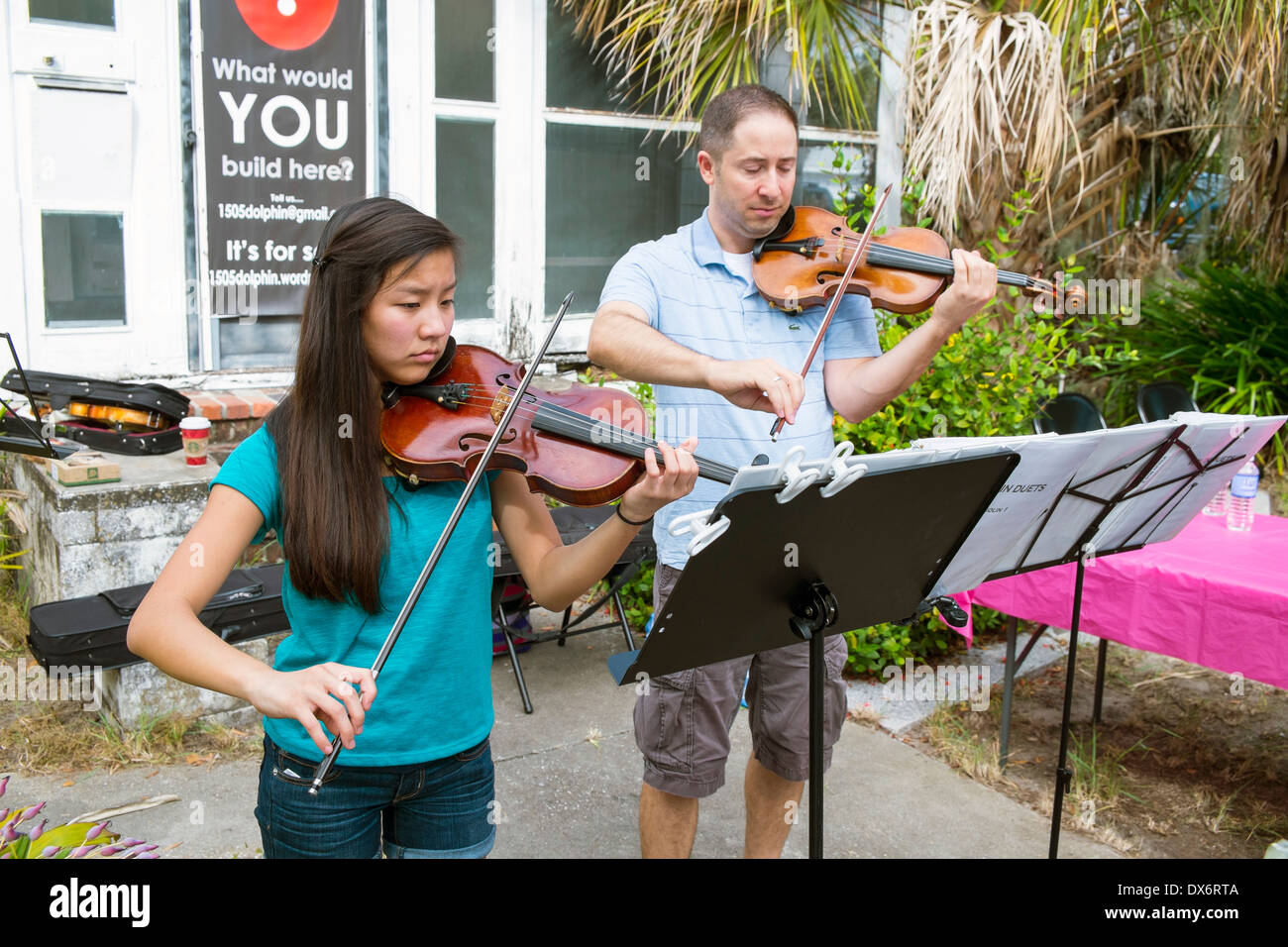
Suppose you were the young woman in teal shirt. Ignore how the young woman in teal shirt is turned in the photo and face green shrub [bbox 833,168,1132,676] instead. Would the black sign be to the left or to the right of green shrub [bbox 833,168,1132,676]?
left

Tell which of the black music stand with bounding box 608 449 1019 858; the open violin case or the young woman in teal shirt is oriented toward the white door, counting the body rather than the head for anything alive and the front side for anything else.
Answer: the black music stand

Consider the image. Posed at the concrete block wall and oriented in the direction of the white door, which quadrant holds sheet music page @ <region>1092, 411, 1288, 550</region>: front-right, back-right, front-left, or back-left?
back-right

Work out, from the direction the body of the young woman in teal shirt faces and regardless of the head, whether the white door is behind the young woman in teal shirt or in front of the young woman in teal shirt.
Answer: behind

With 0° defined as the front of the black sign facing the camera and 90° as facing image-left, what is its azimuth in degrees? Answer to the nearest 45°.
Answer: approximately 0°
